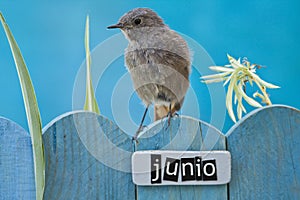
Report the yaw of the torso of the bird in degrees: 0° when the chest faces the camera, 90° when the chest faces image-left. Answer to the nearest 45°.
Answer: approximately 45°

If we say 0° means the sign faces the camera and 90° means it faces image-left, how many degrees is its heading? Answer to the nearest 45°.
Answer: approximately 0°
